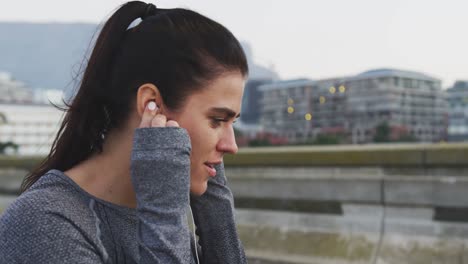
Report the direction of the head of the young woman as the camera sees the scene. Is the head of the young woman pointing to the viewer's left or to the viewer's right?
to the viewer's right

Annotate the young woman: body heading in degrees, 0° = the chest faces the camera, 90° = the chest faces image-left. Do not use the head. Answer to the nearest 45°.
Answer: approximately 270°
